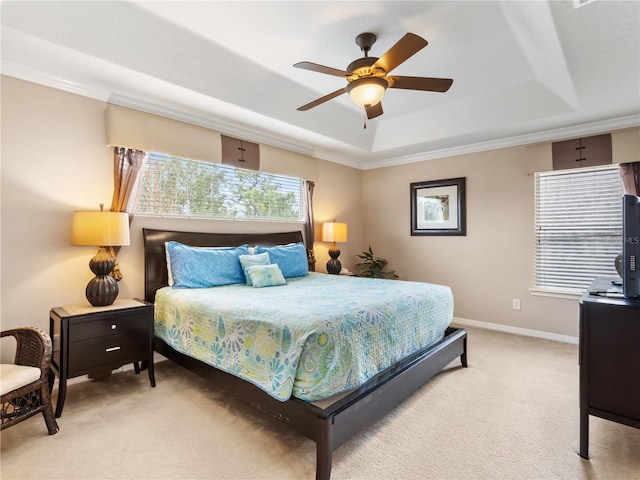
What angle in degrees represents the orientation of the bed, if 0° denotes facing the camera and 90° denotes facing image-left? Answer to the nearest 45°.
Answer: approximately 315°

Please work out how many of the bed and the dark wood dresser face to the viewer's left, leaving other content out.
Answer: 1

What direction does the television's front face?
to the viewer's left

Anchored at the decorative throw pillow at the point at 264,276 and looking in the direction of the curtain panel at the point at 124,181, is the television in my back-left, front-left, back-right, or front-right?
back-left

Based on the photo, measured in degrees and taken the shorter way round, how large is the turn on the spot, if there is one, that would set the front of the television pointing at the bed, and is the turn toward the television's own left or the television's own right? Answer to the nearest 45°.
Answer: approximately 45° to the television's own left

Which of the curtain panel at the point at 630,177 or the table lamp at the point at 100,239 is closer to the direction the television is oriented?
the table lamp

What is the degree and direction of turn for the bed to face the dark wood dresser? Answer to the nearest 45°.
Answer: approximately 45° to its left

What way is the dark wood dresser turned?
to the viewer's left

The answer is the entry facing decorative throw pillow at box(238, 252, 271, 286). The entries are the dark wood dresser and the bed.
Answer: the dark wood dresser

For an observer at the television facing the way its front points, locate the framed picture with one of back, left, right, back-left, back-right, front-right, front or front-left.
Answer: front-right

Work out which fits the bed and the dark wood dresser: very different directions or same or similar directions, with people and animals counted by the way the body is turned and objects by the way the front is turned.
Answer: very different directions
